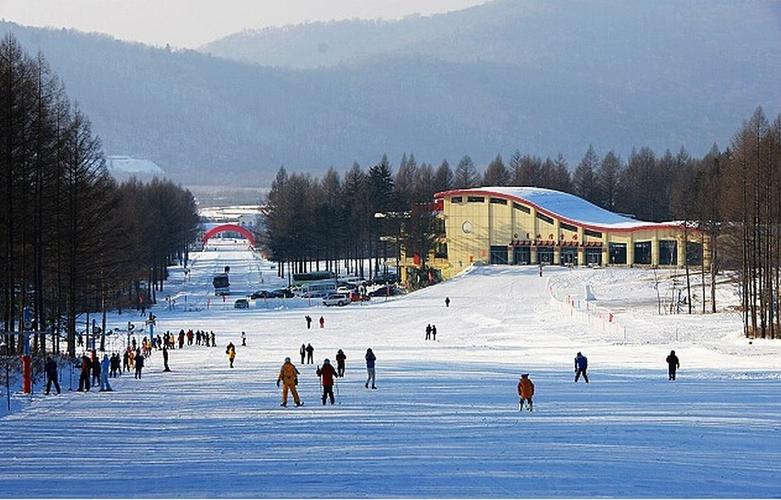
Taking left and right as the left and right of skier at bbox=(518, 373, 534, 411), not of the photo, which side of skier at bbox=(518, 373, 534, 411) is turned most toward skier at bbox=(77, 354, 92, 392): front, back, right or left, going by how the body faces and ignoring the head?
left

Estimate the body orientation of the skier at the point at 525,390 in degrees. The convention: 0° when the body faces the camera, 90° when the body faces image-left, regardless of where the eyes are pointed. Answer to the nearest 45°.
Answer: approximately 180°

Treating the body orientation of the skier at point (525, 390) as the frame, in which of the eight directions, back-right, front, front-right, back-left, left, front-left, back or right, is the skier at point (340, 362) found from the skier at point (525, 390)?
front-left

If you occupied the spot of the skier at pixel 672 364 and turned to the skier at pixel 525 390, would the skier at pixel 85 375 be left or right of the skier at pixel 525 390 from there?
right

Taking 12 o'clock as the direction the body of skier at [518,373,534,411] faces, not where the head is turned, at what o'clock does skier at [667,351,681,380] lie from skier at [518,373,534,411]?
skier at [667,351,681,380] is roughly at 1 o'clock from skier at [518,373,534,411].

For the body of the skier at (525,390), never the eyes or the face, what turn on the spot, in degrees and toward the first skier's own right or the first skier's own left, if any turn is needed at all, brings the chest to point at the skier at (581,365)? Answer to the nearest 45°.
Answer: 0° — they already face them
